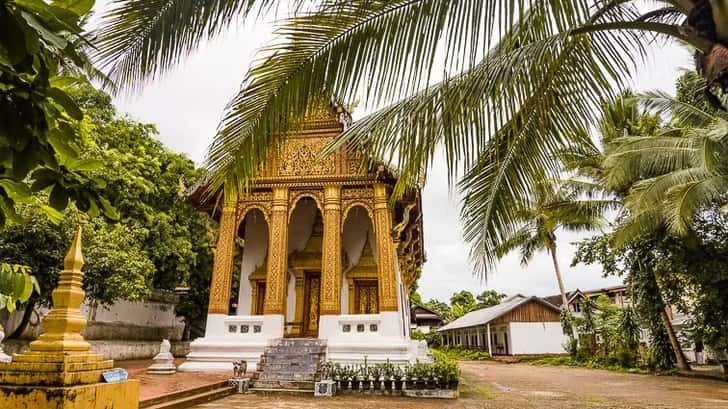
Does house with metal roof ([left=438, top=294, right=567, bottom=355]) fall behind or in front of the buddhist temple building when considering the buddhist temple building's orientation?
behind

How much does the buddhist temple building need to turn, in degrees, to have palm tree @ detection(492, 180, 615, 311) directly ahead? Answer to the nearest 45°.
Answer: approximately 135° to its left

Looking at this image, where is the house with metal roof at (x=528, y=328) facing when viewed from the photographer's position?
facing the viewer and to the left of the viewer

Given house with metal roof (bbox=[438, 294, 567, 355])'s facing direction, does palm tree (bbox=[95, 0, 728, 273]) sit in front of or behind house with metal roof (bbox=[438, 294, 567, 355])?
in front

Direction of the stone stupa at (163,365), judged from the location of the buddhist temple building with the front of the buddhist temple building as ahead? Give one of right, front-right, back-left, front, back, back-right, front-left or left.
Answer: right

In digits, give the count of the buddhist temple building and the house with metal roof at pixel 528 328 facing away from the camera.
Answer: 0

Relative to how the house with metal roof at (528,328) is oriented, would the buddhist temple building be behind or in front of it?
in front

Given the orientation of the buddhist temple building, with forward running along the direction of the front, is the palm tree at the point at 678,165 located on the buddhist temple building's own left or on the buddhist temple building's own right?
on the buddhist temple building's own left

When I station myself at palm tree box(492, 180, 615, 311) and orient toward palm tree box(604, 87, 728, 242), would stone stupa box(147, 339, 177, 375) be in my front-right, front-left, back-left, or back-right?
front-right

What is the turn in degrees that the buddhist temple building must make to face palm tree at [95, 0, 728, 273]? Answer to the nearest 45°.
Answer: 0° — it already faces it

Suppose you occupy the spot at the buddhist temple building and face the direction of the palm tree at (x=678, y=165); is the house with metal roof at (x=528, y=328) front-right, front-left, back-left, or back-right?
front-left

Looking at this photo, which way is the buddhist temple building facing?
toward the camera

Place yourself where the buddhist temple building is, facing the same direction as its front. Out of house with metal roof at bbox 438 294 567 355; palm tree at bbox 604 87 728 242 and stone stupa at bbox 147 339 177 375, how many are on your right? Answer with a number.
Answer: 1
